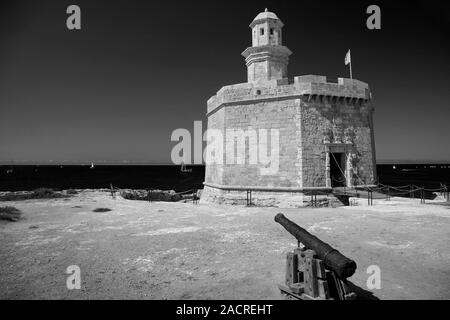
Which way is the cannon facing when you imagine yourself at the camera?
facing away from the viewer and to the left of the viewer

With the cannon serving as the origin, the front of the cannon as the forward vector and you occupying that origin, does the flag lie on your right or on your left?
on your right
